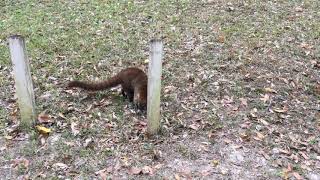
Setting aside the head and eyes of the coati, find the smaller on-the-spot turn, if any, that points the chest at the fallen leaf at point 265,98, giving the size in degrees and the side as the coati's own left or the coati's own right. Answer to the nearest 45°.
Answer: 0° — it already faces it

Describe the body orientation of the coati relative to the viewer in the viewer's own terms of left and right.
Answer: facing to the right of the viewer

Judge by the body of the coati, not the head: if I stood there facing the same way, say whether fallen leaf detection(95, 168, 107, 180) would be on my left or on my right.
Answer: on my right

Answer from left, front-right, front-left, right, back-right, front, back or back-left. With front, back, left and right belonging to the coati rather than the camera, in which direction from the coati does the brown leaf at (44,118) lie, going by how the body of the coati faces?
back

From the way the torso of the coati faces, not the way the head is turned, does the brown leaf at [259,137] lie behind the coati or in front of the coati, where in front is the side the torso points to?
in front

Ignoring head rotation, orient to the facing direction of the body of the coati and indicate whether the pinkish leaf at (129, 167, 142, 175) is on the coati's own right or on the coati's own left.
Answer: on the coati's own right

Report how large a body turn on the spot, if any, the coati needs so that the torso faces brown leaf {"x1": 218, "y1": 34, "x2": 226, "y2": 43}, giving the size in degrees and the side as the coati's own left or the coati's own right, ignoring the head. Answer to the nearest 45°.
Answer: approximately 45° to the coati's own left

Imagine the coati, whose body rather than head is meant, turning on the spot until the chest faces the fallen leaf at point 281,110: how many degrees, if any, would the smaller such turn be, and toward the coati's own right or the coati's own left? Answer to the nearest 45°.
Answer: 0° — it already faces it

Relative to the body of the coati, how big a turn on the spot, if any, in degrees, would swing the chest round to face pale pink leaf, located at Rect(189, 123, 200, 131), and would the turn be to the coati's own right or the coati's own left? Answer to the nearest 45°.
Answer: approximately 45° to the coati's own right

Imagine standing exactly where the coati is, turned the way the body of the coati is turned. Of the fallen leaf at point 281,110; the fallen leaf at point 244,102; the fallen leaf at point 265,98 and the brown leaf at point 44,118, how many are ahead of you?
3

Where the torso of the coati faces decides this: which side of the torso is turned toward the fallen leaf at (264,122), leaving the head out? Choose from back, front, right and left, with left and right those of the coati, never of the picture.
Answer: front

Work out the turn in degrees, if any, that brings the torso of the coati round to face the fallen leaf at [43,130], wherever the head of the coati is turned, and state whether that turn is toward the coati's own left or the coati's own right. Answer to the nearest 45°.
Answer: approximately 180°

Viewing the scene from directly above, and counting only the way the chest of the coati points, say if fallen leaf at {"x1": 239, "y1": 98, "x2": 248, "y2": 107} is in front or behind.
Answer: in front

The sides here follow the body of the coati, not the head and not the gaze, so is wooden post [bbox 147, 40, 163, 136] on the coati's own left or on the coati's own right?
on the coati's own right
